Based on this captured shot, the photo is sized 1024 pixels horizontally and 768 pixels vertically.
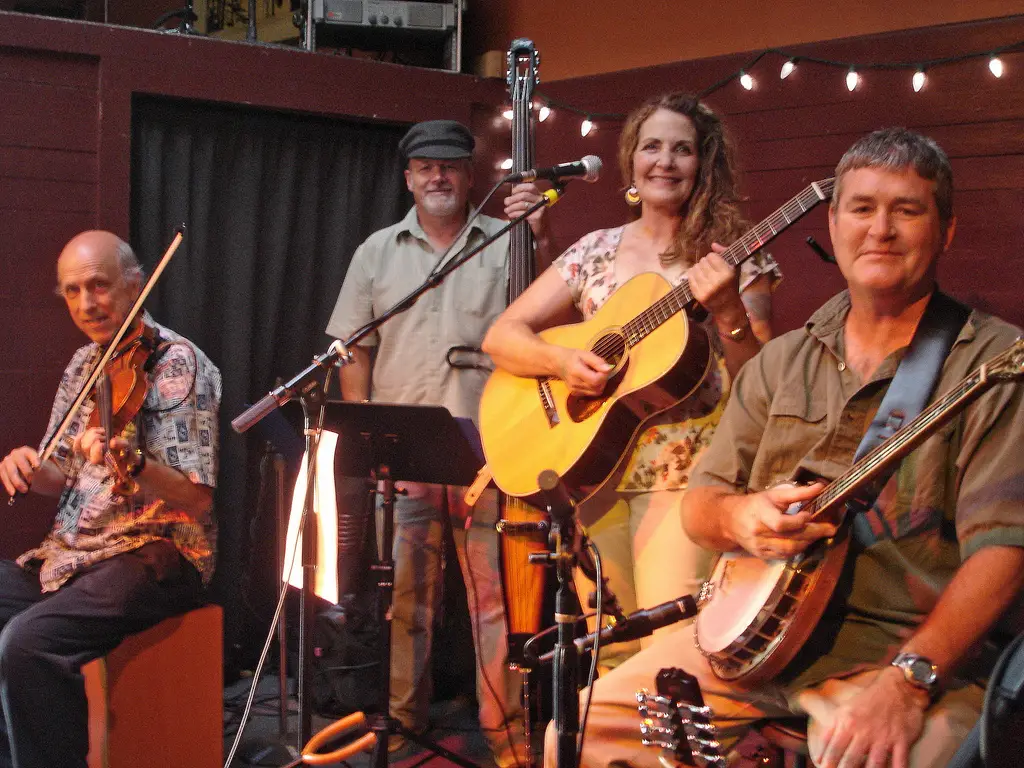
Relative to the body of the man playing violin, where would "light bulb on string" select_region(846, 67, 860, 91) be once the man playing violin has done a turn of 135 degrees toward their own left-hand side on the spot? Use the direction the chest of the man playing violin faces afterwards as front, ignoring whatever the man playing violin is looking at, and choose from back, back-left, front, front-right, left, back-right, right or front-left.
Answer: front

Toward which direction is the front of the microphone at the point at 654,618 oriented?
to the viewer's right

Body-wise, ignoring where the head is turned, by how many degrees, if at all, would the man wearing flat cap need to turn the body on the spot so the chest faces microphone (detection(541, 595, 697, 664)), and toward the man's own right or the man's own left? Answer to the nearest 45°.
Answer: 0° — they already face it

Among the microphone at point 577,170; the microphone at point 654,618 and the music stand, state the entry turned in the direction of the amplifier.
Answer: the music stand

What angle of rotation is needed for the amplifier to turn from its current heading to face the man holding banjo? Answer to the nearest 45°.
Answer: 0° — it already faces them

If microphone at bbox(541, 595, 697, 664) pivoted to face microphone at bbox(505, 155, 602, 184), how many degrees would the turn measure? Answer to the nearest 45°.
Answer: approximately 90° to its left

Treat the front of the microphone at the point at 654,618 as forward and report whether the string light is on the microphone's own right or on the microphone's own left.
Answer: on the microphone's own left

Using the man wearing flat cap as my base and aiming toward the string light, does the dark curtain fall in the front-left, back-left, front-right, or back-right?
back-left

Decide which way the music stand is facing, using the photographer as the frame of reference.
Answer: facing away from the viewer

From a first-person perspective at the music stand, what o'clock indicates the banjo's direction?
The banjo is roughly at 5 o'clock from the music stand.

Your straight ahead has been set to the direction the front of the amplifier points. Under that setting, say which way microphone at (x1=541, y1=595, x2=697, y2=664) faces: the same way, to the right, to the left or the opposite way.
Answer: to the left

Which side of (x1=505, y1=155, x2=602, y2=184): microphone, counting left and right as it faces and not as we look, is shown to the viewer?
right
